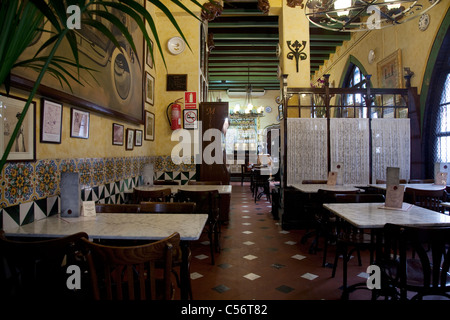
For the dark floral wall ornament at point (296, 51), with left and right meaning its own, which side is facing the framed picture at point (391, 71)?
left

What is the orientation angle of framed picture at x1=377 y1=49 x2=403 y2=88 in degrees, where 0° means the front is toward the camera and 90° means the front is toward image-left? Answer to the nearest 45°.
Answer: approximately 45°

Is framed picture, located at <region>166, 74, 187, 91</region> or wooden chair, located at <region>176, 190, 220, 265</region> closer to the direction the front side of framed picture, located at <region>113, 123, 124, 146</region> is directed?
the wooden chair

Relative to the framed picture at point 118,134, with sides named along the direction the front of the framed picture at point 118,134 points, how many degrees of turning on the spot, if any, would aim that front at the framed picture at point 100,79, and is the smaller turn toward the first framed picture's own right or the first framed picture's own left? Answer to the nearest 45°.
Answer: approximately 45° to the first framed picture's own right

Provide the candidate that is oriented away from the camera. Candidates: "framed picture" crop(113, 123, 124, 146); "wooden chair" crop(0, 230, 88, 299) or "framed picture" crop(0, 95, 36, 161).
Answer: the wooden chair

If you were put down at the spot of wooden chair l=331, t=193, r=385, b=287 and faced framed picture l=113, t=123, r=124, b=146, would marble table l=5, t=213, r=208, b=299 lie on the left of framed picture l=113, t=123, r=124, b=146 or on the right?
left

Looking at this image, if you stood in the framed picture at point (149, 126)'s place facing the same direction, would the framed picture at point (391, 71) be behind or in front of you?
in front

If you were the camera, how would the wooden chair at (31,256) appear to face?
facing away from the viewer

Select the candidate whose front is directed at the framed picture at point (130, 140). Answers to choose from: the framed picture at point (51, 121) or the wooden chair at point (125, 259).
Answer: the wooden chair

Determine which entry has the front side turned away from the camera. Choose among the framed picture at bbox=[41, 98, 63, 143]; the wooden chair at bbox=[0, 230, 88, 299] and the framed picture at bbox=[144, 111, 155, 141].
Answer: the wooden chair

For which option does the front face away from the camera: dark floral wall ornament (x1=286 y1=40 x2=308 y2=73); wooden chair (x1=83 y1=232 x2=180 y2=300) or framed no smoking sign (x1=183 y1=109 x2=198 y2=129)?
the wooden chair

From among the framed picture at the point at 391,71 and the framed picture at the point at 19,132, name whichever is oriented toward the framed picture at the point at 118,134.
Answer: the framed picture at the point at 391,71

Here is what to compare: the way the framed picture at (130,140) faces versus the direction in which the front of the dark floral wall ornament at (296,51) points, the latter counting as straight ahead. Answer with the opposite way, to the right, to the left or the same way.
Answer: to the left
